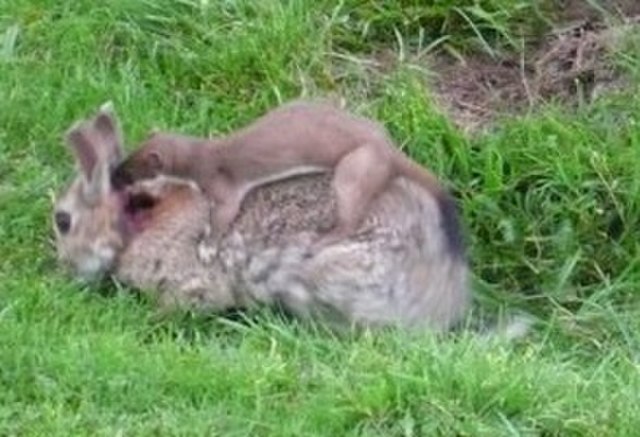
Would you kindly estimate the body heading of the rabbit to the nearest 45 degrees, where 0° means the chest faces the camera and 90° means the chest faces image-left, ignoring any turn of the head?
approximately 90°

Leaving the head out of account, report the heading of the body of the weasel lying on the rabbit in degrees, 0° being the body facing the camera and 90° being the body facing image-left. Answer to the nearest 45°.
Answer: approximately 90°
